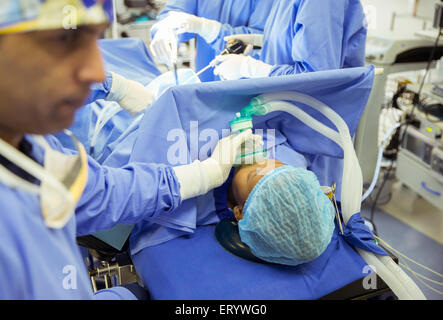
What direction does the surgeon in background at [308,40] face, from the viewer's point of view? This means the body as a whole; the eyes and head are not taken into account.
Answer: to the viewer's left

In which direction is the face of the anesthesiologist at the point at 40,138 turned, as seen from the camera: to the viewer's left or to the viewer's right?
to the viewer's right

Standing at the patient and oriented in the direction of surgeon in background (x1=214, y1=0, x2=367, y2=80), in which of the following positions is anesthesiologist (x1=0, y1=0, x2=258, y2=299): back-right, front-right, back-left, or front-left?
back-left

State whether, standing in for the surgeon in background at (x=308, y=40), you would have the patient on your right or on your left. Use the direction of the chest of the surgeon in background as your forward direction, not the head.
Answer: on your left

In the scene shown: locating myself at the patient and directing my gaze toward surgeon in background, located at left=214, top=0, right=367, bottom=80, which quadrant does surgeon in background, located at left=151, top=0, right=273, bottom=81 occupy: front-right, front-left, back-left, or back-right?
front-left

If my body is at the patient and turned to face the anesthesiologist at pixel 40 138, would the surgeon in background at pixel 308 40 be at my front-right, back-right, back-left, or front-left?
back-right

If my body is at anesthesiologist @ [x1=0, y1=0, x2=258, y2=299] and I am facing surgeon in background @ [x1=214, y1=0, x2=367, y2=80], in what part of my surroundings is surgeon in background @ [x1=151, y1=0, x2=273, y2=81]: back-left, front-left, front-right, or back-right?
front-left

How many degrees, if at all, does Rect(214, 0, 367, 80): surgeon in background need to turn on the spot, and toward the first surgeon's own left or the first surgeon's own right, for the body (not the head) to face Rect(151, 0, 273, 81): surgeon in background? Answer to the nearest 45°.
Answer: approximately 45° to the first surgeon's own right
